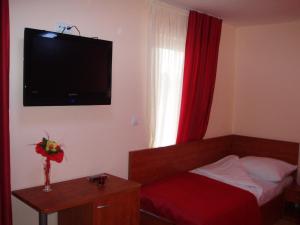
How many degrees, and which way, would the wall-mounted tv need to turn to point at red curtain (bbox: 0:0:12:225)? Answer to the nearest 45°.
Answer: approximately 90° to its right

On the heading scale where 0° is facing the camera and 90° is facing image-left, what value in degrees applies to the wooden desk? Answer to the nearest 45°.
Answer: approximately 315°

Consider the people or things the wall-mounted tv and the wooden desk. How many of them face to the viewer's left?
0

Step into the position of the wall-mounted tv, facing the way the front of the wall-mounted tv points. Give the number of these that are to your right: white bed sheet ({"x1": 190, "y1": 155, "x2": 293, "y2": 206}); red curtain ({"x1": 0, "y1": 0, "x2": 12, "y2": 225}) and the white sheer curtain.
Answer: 1

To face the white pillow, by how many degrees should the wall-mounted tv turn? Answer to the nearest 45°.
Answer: approximately 45° to its left

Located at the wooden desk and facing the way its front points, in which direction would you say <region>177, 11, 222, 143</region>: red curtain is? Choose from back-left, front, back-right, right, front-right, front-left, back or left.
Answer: left

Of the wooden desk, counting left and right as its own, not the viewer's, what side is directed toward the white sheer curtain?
left

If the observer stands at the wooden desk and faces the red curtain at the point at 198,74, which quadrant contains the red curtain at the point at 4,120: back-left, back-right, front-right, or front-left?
back-left

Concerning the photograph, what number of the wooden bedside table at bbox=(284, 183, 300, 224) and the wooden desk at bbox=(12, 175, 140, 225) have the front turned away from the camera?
0
